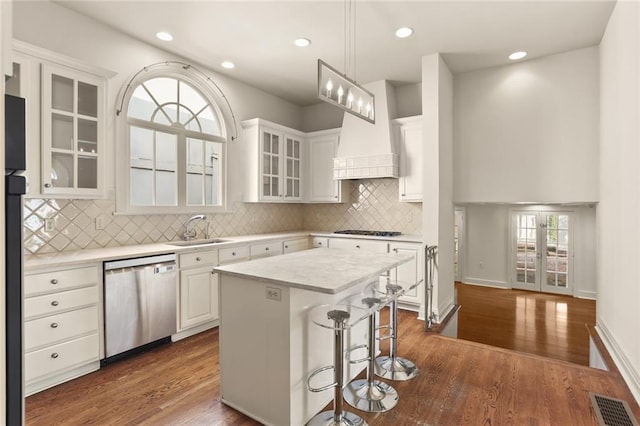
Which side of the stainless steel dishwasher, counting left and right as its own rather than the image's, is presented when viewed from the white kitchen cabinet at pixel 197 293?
left

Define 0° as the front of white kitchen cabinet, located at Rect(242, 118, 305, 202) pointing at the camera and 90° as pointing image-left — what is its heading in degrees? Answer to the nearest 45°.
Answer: approximately 315°

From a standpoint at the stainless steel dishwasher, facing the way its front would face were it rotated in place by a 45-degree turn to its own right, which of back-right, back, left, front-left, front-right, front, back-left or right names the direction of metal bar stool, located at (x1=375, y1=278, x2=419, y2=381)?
front-left

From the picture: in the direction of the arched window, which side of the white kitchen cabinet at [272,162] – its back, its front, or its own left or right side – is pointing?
right

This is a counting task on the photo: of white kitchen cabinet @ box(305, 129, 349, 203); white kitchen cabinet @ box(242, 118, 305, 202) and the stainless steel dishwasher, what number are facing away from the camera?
0

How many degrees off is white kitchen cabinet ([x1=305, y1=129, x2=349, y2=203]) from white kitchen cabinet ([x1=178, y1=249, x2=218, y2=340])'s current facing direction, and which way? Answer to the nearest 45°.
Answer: approximately 90° to its left

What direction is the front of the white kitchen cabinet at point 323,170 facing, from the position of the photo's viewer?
facing the viewer and to the left of the viewer

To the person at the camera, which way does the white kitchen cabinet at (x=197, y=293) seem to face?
facing the viewer and to the right of the viewer

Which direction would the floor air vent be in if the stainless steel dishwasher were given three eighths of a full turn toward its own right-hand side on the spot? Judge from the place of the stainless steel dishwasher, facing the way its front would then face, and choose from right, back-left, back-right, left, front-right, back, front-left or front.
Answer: back-left

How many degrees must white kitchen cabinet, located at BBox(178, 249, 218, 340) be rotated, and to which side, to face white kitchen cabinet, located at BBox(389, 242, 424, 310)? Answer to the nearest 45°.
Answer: approximately 45° to its left

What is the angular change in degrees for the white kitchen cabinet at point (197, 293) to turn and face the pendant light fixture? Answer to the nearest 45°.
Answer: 0° — it already faces it

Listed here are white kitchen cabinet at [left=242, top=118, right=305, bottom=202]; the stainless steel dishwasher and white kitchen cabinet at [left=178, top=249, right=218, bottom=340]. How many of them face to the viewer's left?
0

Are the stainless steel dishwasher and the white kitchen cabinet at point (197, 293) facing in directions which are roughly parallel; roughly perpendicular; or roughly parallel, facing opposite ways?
roughly parallel
